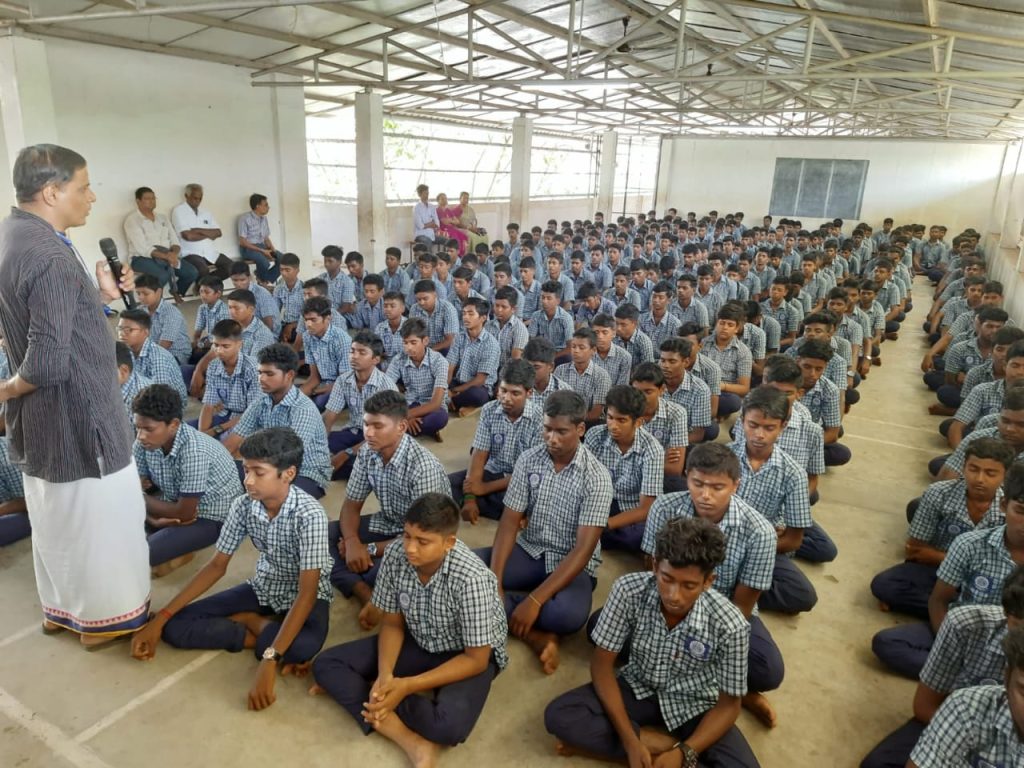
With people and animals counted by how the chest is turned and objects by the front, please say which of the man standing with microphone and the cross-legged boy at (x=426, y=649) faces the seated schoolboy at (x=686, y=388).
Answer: the man standing with microphone

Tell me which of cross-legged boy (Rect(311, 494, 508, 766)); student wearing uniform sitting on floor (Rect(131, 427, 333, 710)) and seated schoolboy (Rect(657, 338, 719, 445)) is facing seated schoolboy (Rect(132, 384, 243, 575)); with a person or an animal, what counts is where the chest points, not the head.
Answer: seated schoolboy (Rect(657, 338, 719, 445))

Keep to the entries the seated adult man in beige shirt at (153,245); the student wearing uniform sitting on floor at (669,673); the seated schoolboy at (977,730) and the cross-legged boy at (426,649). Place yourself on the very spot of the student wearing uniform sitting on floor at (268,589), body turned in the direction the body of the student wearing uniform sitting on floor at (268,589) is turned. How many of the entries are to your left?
3

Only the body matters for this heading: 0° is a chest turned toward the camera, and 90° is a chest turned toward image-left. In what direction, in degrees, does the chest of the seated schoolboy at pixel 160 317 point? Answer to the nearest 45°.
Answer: approximately 45°

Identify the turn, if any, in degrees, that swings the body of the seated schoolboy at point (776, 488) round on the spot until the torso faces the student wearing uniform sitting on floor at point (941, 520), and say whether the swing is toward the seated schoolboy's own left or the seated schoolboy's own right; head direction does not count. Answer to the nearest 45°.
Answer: approximately 135° to the seated schoolboy's own left

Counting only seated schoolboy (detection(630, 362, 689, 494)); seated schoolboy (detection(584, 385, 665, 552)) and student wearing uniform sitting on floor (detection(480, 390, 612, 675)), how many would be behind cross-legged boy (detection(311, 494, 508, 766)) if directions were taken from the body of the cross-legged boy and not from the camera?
3

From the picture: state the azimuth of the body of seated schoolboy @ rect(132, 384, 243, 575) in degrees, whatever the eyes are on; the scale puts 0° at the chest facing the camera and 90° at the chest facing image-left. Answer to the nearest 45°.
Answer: approximately 45°

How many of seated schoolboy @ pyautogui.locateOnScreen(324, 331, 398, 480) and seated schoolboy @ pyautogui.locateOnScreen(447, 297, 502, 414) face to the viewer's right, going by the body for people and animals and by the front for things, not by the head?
0

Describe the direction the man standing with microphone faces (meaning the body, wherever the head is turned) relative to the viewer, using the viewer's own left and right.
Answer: facing to the right of the viewer

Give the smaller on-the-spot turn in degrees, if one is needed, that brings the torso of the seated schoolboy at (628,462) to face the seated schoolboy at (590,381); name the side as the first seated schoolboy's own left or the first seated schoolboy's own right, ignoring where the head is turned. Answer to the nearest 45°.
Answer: approximately 135° to the first seated schoolboy's own right

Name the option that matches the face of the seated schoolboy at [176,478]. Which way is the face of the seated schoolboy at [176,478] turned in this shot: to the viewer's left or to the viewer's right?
to the viewer's left

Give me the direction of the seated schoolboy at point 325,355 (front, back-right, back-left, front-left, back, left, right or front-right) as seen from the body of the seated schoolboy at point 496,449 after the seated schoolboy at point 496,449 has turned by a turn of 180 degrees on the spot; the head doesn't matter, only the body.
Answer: left

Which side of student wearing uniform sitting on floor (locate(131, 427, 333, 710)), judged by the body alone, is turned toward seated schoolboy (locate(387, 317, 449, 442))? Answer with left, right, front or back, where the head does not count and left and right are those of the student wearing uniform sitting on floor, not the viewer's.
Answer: back

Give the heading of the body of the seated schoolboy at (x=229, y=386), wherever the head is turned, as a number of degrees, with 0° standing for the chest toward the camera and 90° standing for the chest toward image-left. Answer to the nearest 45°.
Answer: approximately 45°

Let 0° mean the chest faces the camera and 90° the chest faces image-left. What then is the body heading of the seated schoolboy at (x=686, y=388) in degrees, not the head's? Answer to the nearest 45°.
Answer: approximately 45°
